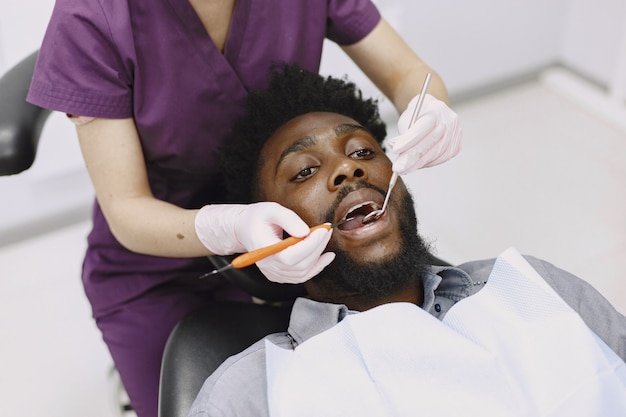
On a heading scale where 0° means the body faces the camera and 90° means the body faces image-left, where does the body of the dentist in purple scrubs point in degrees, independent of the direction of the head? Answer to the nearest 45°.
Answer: approximately 315°

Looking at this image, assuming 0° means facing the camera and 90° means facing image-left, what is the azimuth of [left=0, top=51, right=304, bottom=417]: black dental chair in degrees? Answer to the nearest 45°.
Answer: approximately 315°
